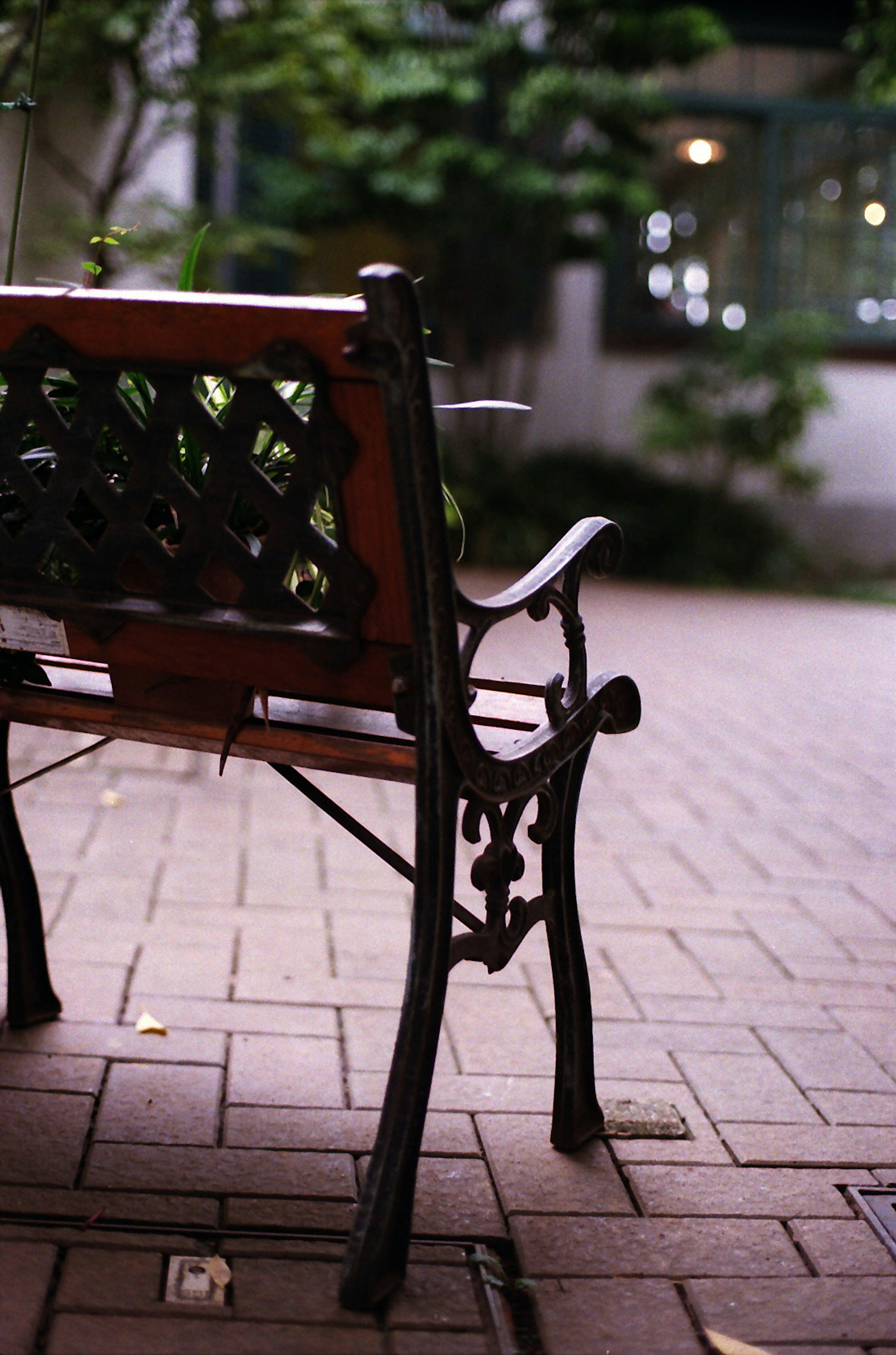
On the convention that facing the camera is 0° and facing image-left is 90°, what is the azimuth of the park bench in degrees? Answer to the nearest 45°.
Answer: approximately 225°

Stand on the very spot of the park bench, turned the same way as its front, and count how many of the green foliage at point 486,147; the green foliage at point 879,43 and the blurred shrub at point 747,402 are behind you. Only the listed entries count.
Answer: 0

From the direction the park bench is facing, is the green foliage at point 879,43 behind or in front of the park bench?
in front

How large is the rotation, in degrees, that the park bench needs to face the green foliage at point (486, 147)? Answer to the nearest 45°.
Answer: approximately 45° to its left

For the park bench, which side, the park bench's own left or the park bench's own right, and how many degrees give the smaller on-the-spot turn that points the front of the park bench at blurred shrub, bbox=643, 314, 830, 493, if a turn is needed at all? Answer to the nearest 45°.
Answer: approximately 45° to the park bench's own left
